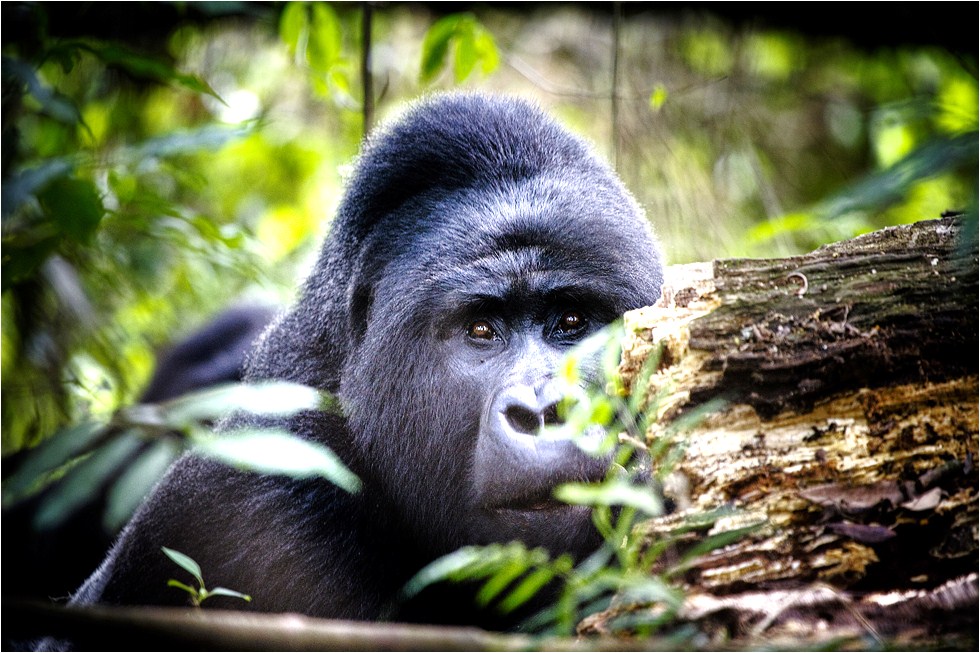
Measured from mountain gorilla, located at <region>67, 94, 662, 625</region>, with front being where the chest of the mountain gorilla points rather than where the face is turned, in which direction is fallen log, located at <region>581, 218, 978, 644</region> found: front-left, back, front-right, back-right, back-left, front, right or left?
front

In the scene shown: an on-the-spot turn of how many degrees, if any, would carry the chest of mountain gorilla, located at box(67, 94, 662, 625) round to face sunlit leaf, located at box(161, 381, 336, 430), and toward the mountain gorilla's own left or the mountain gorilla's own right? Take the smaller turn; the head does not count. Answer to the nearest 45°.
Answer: approximately 45° to the mountain gorilla's own right

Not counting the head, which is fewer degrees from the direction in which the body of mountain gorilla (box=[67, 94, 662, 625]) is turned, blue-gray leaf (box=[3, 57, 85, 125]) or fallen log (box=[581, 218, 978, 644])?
the fallen log

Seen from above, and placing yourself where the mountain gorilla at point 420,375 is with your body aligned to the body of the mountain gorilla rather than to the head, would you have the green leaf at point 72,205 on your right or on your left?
on your right

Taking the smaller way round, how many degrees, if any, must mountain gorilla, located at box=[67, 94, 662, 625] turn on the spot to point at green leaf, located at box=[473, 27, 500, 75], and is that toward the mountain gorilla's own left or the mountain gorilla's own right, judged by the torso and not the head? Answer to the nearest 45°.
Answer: approximately 135° to the mountain gorilla's own left

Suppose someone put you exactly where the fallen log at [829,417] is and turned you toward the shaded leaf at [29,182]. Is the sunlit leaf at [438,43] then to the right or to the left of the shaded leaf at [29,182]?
right

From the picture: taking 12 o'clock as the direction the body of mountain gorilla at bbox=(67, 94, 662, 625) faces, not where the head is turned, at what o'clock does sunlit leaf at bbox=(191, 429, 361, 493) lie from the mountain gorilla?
The sunlit leaf is roughly at 2 o'clock from the mountain gorilla.

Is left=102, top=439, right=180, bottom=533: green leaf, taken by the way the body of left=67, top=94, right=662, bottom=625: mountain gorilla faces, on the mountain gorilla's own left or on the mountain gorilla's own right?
on the mountain gorilla's own right

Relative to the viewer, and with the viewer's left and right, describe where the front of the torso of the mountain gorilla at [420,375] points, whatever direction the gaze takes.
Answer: facing the viewer and to the right of the viewer
